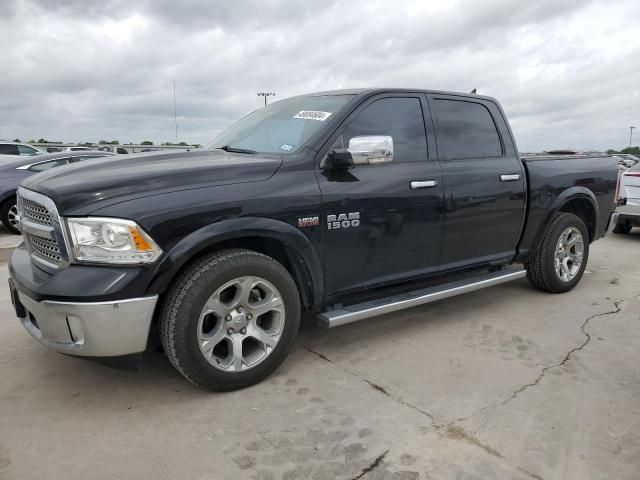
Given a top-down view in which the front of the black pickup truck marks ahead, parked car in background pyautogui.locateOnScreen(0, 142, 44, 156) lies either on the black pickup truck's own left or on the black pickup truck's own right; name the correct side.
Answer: on the black pickup truck's own right

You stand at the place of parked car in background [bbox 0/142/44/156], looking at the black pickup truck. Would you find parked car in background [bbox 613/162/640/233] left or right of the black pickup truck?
left

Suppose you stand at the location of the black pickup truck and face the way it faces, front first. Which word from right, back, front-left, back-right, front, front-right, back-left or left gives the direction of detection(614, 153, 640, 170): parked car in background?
back

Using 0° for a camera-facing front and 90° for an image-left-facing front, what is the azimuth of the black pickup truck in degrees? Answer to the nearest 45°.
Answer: approximately 45°

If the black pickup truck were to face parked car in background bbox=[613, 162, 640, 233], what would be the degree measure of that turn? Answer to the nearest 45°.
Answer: approximately 180°

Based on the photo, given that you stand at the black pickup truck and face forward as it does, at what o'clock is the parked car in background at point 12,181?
The parked car in background is roughly at 3 o'clock from the black pickup truck.
